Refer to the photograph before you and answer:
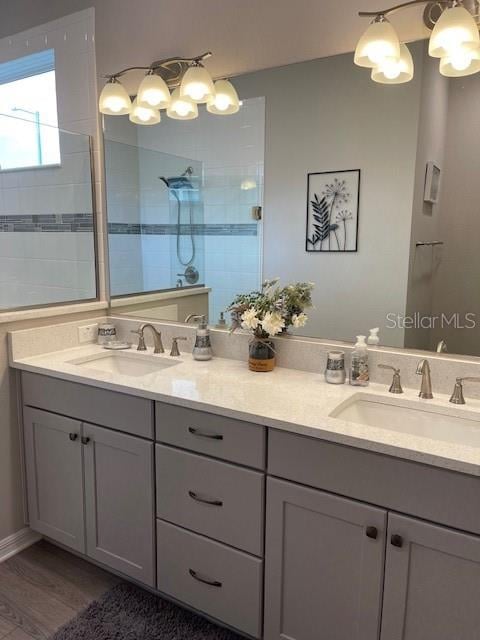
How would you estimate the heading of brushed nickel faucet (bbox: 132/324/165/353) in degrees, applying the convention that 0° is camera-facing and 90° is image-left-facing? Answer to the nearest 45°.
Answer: approximately 45°

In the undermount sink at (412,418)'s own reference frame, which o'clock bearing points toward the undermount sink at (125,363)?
the undermount sink at (125,363) is roughly at 2 o'clock from the undermount sink at (412,418).

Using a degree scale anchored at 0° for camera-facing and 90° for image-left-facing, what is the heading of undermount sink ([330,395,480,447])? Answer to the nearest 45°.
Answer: approximately 45°

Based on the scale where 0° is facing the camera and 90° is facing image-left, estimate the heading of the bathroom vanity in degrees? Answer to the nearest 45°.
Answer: approximately 45°

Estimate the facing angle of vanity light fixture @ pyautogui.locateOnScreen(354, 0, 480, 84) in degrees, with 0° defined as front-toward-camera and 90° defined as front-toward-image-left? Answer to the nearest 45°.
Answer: approximately 45°

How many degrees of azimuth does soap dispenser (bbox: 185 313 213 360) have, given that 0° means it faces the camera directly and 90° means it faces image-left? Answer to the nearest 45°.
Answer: approximately 90°
